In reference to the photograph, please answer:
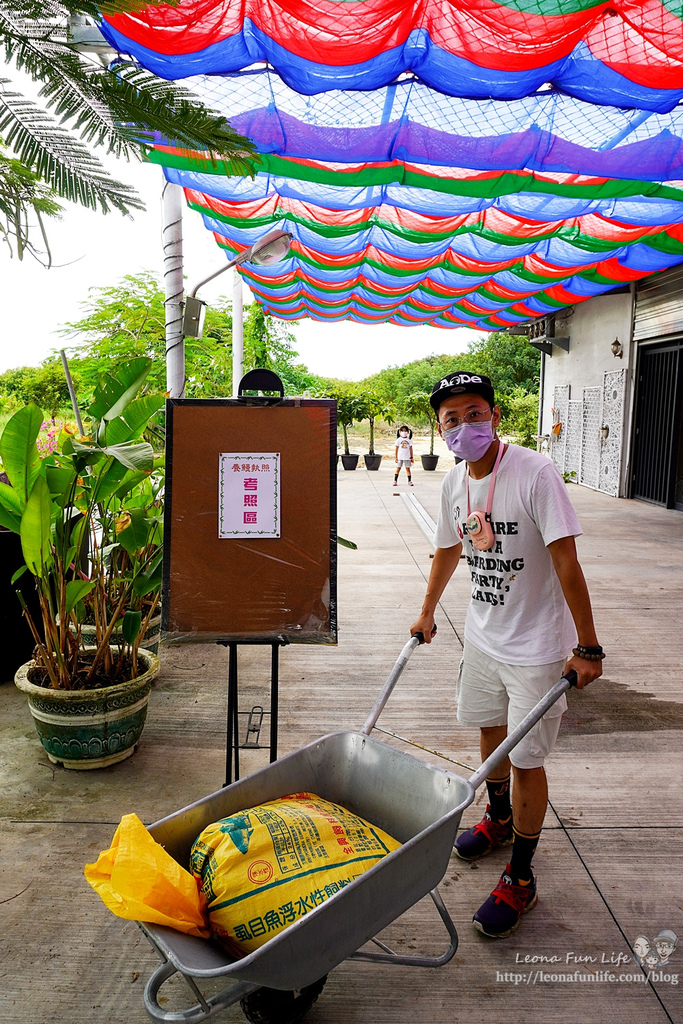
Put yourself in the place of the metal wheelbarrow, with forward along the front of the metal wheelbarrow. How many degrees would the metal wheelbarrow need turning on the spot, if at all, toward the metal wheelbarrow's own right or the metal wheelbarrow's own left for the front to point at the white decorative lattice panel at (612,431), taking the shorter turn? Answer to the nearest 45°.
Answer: approximately 135° to the metal wheelbarrow's own right

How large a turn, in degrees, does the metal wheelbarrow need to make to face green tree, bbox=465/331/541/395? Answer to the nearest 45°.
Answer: approximately 135° to its right

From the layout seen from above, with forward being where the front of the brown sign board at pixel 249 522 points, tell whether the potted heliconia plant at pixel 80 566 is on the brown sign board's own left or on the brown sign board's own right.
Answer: on the brown sign board's own right

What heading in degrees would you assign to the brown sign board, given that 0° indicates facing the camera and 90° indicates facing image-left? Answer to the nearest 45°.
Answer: approximately 0°

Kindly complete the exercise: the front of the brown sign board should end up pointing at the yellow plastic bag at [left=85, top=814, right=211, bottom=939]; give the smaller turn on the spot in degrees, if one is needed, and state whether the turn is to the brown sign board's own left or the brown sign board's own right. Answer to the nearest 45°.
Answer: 0° — it already faces it

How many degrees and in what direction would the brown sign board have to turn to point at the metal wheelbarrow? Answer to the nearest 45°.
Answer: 0° — it already faces it

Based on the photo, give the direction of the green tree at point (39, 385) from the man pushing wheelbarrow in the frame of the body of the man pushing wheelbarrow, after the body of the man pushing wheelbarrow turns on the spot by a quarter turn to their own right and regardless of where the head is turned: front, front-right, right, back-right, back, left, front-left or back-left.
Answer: front

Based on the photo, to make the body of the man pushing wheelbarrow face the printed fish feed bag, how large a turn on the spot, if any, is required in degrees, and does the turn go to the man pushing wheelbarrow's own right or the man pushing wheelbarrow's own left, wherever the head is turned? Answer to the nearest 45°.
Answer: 0° — they already face it

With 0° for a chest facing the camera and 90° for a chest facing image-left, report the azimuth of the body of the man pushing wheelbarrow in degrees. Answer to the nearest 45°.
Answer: approximately 45°

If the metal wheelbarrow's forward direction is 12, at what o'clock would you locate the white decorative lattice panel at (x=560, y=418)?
The white decorative lattice panel is roughly at 5 o'clock from the metal wheelbarrow.

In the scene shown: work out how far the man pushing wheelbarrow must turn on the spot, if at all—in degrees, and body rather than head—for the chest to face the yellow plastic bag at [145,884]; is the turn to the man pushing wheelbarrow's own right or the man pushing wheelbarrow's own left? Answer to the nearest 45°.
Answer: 0° — they already face it
